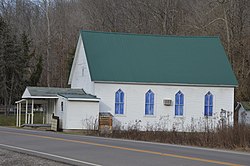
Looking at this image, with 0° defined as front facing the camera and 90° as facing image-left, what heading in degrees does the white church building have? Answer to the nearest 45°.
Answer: approximately 90°
